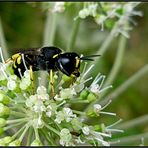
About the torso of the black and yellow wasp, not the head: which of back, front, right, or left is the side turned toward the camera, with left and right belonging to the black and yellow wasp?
right
